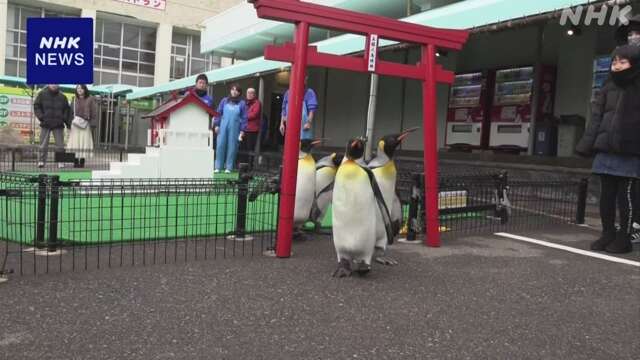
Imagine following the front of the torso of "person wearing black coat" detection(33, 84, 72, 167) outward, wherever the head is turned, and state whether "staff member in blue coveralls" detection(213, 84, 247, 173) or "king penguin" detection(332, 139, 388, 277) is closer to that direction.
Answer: the king penguin

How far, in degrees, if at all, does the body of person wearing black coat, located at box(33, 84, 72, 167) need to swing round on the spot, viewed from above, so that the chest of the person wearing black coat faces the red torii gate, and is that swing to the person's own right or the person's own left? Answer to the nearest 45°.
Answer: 0° — they already face it

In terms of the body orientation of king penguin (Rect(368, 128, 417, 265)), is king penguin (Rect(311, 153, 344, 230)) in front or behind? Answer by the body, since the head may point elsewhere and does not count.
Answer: behind

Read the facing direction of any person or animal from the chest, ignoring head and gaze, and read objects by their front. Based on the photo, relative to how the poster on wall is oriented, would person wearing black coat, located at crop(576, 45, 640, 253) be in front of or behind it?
in front

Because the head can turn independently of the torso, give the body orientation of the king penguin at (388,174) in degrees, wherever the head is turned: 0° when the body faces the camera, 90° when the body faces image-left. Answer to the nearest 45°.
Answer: approximately 315°

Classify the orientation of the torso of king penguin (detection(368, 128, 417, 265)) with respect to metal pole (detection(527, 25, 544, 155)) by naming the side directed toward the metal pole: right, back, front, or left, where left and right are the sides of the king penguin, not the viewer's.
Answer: left

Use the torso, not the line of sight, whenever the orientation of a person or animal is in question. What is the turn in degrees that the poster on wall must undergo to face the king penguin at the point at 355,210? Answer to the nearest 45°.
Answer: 0° — it already faces it

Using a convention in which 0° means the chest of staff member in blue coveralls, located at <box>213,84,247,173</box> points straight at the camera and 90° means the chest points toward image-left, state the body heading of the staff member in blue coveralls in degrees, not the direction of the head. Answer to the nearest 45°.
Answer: approximately 0°

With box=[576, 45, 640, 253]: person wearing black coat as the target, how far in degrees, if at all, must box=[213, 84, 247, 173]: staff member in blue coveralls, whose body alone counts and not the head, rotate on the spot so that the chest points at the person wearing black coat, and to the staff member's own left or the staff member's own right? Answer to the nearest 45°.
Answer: approximately 45° to the staff member's own left
